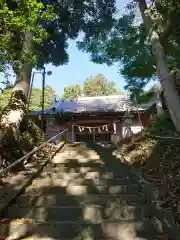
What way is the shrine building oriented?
toward the camera

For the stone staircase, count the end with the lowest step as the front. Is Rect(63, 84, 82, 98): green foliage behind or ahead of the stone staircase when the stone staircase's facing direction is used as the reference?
behind

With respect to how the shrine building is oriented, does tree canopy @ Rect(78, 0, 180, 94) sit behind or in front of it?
in front

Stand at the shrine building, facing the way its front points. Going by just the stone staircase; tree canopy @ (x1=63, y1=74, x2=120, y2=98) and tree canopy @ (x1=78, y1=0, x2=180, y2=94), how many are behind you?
1

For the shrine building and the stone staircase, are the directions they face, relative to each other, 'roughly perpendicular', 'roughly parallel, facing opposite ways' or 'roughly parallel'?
roughly parallel

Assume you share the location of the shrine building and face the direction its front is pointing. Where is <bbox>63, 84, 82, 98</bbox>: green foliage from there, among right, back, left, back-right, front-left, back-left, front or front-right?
back

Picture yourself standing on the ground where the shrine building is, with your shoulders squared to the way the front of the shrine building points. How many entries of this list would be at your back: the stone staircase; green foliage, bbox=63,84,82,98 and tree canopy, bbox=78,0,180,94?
1

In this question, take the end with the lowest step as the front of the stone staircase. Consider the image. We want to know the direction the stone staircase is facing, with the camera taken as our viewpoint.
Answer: facing the viewer

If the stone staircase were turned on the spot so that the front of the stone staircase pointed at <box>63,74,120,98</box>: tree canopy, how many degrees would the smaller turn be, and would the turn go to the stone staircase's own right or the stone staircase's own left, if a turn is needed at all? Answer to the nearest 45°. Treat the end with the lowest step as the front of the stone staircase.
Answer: approximately 180°

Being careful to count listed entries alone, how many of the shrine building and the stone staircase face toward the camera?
2

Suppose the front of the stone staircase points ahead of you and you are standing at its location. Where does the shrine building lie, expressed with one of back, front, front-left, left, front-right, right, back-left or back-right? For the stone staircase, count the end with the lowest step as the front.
back

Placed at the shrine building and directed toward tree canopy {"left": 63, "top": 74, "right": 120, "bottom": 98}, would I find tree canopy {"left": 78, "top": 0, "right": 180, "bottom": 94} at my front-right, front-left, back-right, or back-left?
back-right

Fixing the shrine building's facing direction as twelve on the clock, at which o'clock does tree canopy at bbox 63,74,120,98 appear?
The tree canopy is roughly at 6 o'clock from the shrine building.
